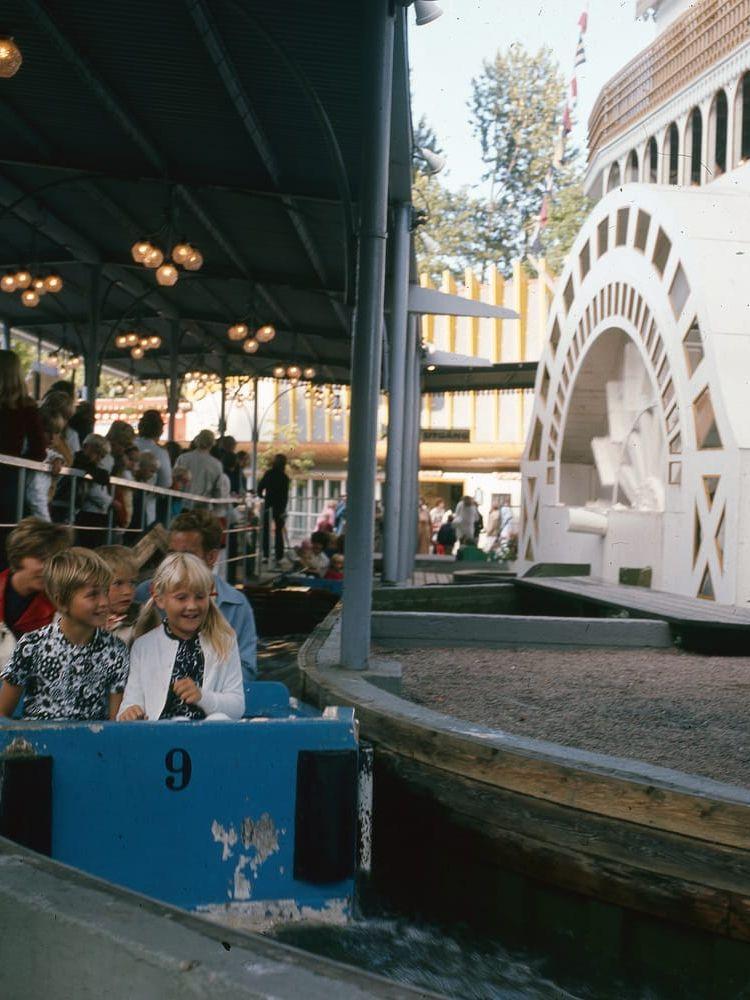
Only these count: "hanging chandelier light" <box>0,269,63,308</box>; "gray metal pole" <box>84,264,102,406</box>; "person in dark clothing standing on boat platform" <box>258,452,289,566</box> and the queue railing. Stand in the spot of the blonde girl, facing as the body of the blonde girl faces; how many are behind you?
4

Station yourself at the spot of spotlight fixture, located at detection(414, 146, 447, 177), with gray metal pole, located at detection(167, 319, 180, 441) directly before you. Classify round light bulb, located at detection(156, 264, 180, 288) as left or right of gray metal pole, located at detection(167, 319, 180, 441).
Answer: left

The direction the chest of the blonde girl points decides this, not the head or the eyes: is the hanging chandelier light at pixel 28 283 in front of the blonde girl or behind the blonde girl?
behind

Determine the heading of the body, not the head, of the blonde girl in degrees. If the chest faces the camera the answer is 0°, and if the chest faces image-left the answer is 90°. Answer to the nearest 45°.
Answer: approximately 0°

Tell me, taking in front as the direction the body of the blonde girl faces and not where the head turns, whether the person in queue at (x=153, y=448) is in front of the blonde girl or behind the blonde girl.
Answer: behind

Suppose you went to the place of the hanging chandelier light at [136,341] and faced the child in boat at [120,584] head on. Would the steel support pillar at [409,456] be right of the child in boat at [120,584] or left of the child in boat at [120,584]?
left

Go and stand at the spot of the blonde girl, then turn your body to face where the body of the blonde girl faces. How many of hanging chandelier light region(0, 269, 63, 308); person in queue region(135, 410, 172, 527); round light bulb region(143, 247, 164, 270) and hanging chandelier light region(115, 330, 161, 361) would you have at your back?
4

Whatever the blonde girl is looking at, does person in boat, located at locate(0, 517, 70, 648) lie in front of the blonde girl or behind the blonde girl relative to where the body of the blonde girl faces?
behind

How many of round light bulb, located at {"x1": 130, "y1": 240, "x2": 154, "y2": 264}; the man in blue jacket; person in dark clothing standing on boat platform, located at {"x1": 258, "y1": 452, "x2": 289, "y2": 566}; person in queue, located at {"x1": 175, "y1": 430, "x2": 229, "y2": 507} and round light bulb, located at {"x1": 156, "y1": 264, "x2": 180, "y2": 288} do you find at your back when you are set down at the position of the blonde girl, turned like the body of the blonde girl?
5

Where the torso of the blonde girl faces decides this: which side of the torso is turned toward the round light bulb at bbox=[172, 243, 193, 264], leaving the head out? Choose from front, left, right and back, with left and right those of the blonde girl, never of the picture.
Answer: back

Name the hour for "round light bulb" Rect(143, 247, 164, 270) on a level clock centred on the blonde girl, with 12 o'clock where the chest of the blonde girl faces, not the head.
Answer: The round light bulb is roughly at 6 o'clock from the blonde girl.

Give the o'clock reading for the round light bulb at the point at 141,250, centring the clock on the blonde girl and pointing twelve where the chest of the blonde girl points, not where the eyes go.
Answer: The round light bulb is roughly at 6 o'clock from the blonde girl.

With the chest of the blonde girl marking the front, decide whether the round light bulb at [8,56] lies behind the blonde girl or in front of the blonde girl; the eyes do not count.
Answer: behind

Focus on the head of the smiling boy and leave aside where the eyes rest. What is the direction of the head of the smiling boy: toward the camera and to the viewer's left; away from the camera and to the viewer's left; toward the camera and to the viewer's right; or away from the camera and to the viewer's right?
toward the camera and to the viewer's right
